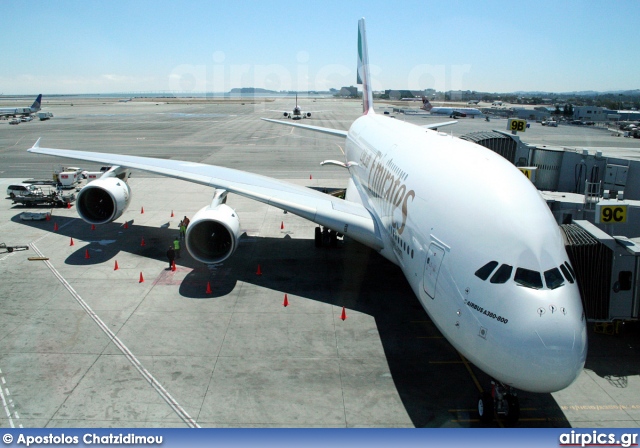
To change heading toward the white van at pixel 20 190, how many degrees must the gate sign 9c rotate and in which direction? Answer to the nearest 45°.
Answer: approximately 90° to its right

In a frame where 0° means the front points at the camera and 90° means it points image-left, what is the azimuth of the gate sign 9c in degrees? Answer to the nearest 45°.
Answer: approximately 0°
